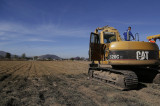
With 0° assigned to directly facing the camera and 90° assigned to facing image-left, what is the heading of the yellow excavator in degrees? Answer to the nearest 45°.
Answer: approximately 135°
